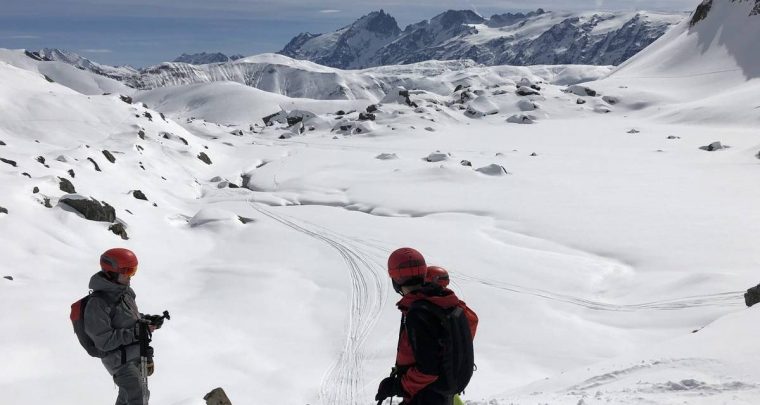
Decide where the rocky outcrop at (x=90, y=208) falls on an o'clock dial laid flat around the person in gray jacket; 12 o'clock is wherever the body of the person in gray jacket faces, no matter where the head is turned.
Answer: The rocky outcrop is roughly at 9 o'clock from the person in gray jacket.

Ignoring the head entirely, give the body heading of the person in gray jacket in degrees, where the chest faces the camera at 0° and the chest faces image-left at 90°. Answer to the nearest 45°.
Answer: approximately 270°

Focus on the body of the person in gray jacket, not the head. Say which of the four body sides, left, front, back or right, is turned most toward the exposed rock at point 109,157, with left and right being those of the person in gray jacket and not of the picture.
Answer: left

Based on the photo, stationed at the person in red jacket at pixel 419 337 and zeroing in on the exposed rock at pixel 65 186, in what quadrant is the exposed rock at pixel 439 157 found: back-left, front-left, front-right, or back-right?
front-right

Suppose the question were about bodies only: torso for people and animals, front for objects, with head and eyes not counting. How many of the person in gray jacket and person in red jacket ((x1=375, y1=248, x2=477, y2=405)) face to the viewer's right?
1

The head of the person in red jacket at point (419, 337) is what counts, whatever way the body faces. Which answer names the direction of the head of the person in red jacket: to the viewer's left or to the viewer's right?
to the viewer's left
